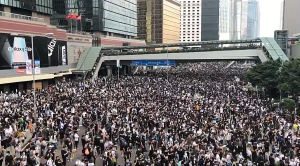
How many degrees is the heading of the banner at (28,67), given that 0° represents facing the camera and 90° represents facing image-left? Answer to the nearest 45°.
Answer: approximately 0°

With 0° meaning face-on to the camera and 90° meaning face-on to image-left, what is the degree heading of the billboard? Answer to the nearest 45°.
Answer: approximately 315°

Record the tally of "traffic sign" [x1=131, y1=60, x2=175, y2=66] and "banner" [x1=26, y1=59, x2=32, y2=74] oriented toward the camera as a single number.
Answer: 2

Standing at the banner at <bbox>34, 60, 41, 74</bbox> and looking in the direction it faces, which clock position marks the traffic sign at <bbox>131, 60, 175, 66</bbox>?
The traffic sign is roughly at 7 o'clock from the banner.

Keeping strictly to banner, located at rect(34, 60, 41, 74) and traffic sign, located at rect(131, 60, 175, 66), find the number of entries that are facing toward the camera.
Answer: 2

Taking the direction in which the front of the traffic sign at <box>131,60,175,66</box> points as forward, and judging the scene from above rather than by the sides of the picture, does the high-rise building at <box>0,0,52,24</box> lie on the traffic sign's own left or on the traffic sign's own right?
on the traffic sign's own right

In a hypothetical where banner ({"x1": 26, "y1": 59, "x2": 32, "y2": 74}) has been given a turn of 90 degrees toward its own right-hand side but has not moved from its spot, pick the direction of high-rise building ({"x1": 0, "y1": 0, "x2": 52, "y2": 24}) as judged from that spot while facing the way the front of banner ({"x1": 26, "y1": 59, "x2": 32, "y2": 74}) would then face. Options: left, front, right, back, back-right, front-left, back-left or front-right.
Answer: right
